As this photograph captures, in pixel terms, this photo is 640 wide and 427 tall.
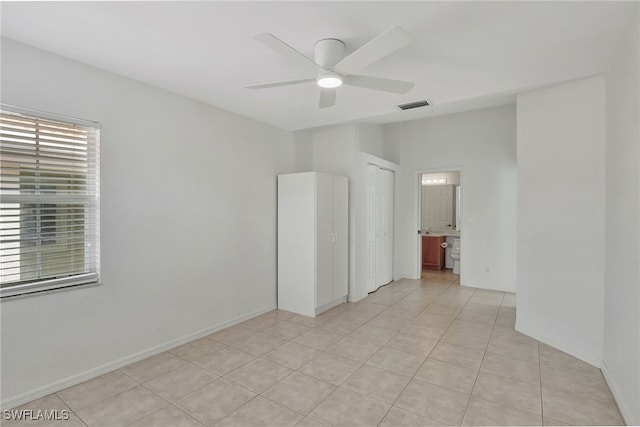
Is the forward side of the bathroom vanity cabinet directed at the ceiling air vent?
yes

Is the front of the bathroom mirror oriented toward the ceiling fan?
yes

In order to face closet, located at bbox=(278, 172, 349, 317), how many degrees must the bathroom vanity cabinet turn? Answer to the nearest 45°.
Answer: approximately 45° to its right

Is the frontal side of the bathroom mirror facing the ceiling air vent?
yes

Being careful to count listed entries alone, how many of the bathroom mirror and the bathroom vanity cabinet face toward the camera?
2

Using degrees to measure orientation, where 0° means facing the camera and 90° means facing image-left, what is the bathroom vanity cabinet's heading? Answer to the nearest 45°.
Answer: approximately 0°

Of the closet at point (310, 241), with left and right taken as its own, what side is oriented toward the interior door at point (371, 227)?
left
